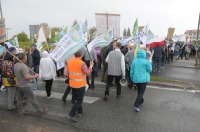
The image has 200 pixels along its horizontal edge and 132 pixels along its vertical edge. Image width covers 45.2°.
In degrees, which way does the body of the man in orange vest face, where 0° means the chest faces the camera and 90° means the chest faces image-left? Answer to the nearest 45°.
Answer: approximately 225°
